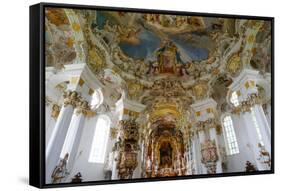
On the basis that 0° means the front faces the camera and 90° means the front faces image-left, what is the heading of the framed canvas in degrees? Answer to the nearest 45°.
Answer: approximately 315°
